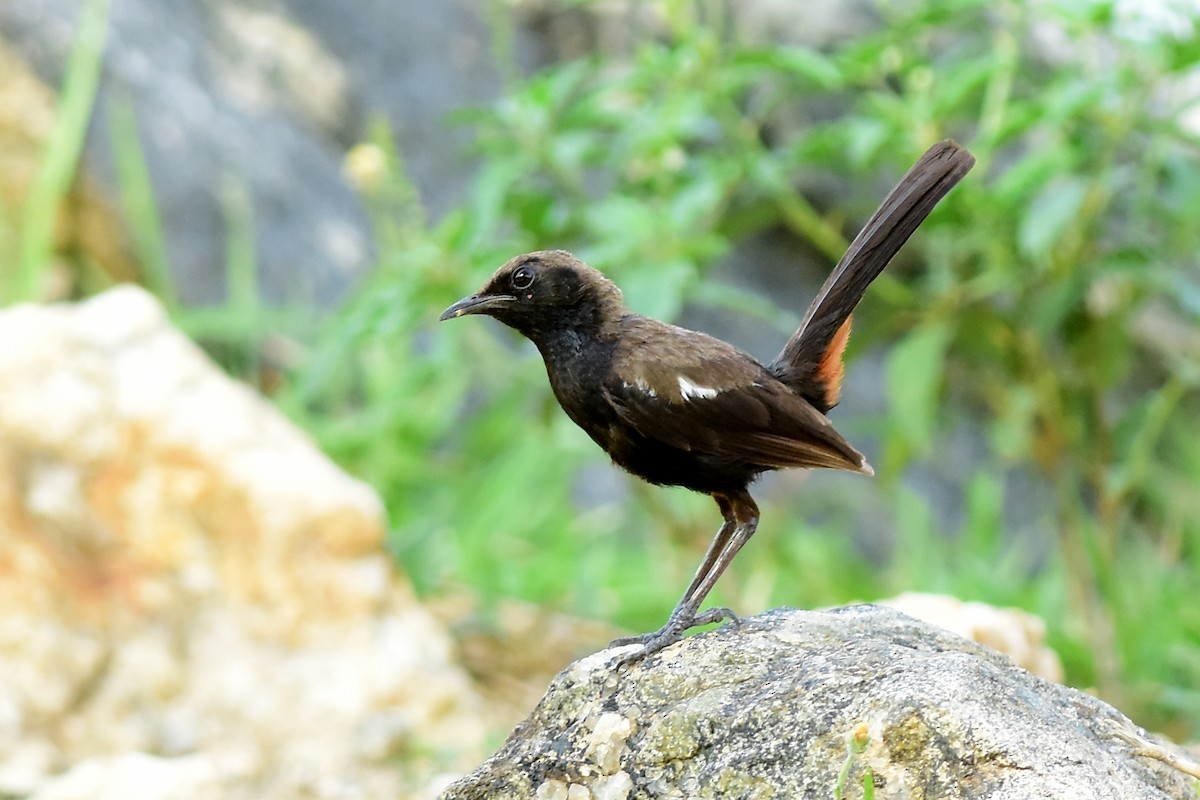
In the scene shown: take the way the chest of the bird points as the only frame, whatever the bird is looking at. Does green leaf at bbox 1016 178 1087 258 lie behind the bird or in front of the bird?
behind

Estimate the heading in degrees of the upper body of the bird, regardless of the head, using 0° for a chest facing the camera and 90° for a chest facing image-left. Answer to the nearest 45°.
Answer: approximately 90°

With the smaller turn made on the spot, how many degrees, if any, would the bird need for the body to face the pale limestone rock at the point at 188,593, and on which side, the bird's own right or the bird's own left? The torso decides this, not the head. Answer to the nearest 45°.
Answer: approximately 45° to the bird's own right

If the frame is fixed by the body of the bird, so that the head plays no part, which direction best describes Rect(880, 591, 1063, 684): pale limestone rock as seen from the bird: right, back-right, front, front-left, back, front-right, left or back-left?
back-right
